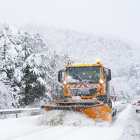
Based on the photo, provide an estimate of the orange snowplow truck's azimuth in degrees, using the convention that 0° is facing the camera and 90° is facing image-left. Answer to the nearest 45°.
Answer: approximately 0°
